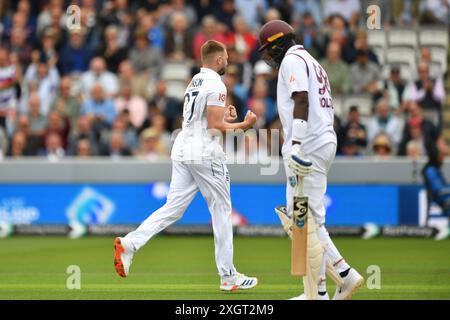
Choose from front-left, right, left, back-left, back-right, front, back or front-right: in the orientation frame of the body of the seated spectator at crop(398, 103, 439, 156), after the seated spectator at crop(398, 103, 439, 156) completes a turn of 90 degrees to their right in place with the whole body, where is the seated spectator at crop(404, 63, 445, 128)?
right

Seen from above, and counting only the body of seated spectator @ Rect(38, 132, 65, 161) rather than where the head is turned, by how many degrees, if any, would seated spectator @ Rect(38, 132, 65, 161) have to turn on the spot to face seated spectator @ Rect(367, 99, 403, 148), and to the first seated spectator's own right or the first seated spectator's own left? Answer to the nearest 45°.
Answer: approximately 90° to the first seated spectator's own left

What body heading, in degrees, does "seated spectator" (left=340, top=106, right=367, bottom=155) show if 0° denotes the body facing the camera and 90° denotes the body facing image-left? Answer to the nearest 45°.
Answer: approximately 0°

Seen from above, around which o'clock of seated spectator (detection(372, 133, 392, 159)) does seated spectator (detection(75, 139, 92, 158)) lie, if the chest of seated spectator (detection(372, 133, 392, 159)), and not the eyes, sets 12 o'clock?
seated spectator (detection(75, 139, 92, 158)) is roughly at 3 o'clock from seated spectator (detection(372, 133, 392, 159)).

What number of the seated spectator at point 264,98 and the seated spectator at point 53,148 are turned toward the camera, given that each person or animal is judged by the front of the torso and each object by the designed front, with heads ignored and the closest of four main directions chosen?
2

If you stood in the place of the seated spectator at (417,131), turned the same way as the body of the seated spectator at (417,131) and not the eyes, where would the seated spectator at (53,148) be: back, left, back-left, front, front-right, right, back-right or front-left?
right

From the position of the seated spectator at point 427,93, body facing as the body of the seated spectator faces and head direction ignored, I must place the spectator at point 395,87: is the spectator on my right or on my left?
on my right

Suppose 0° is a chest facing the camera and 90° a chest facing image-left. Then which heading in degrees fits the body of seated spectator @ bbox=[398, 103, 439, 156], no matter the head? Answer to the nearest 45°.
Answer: approximately 0°
